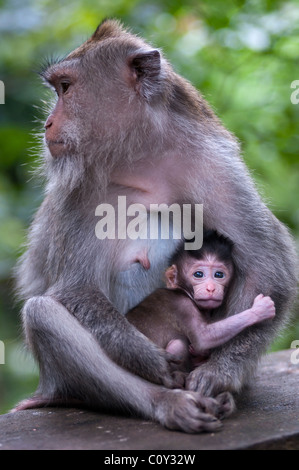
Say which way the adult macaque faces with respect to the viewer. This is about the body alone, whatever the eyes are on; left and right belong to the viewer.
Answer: facing the viewer and to the left of the viewer
